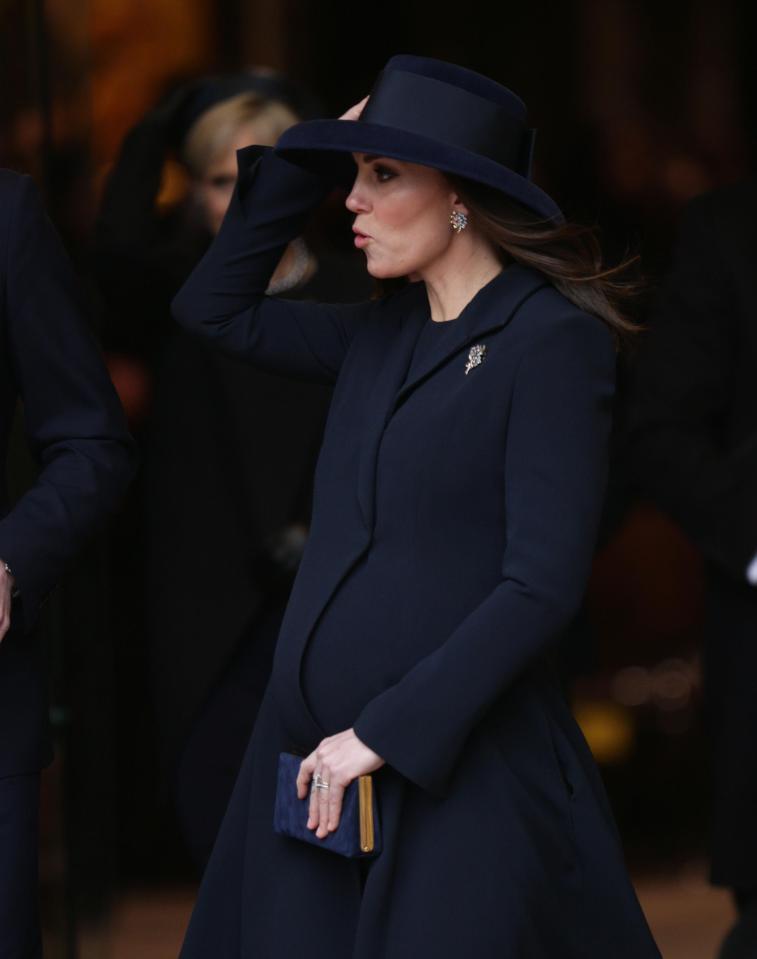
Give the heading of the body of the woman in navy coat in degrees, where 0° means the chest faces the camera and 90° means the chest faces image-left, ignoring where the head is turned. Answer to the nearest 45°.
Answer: approximately 45°

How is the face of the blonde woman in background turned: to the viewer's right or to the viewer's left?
to the viewer's left

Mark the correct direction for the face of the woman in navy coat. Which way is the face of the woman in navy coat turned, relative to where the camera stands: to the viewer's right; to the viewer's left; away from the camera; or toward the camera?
to the viewer's left

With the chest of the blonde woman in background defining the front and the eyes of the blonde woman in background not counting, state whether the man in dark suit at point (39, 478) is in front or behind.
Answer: in front

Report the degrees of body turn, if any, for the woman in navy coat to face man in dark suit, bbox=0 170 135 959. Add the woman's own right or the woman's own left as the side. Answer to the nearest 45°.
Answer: approximately 90° to the woman's own right

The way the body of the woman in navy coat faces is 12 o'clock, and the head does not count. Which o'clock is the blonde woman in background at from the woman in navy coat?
The blonde woman in background is roughly at 4 o'clock from the woman in navy coat.

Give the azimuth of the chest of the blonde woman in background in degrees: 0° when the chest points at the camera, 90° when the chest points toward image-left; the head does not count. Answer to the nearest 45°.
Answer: approximately 0°

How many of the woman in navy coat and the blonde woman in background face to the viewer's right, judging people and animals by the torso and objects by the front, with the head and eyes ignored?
0
